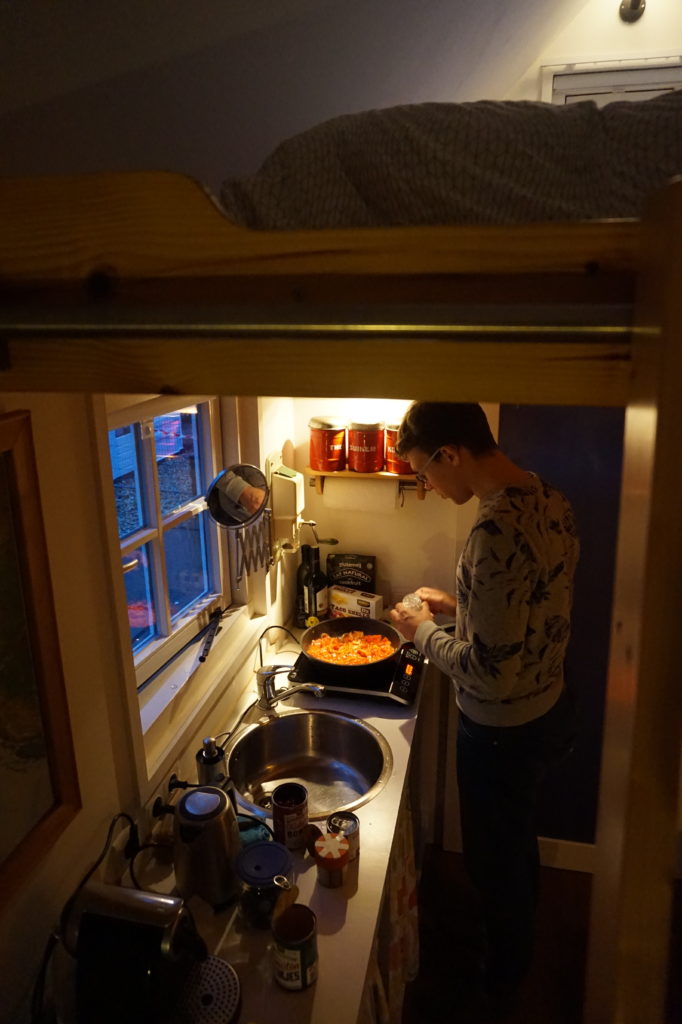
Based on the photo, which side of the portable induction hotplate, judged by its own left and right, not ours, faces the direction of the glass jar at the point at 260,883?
right

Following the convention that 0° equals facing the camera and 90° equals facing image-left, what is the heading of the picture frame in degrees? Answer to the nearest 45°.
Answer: approximately 270°

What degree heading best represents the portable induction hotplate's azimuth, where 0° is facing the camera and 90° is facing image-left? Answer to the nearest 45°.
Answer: approximately 270°

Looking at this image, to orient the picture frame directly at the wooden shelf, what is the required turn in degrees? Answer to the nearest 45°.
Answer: approximately 45° to its left

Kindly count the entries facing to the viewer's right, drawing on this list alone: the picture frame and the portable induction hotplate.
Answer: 2

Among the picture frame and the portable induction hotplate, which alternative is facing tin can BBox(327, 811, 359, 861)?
the picture frame

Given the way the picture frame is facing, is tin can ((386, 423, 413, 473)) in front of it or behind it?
in front
